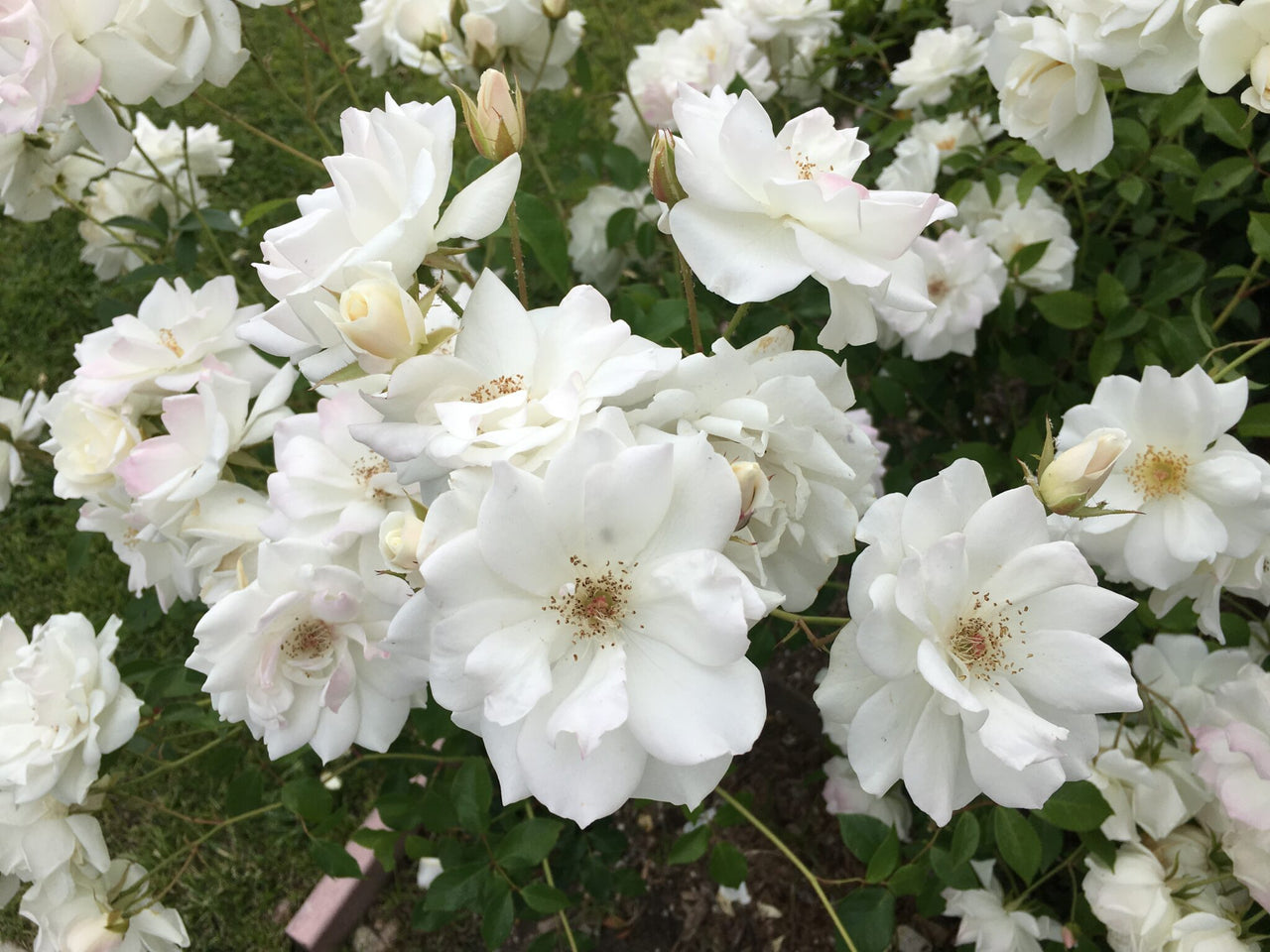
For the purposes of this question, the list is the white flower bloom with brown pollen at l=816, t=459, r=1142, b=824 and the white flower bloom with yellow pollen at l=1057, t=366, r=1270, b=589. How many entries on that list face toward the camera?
2

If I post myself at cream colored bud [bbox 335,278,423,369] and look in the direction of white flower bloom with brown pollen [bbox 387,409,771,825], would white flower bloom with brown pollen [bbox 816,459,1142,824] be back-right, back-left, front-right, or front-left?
front-left

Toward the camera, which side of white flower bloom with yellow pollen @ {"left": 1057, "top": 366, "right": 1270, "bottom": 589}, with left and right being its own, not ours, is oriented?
front

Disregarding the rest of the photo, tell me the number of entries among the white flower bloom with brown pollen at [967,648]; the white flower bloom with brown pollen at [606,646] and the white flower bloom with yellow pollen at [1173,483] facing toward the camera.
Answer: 3

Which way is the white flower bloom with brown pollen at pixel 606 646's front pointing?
toward the camera

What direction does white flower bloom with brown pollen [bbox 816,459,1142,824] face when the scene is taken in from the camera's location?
facing the viewer

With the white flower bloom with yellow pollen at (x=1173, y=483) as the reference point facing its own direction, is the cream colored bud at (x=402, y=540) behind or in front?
in front

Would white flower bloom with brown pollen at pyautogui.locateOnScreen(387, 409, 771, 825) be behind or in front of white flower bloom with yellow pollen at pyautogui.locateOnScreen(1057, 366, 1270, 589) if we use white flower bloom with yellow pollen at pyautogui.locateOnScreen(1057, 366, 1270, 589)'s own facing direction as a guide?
in front

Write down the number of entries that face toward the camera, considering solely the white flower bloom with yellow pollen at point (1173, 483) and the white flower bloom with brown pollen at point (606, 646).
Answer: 2
